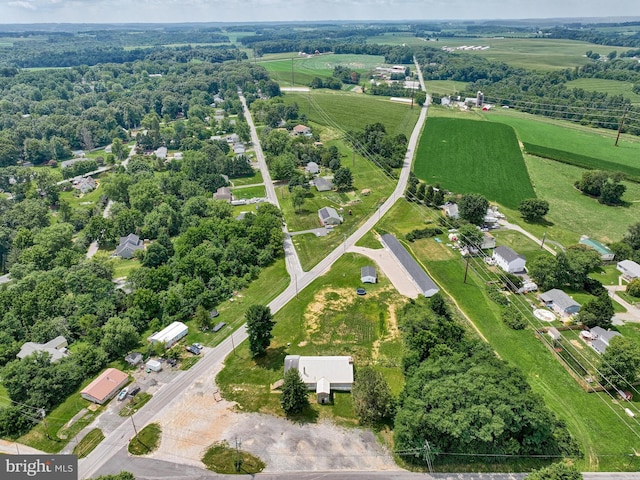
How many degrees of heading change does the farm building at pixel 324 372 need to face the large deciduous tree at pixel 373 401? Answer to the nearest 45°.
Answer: approximately 45° to its left

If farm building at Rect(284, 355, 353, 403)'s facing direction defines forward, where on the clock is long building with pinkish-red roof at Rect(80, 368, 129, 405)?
The long building with pinkish-red roof is roughly at 3 o'clock from the farm building.

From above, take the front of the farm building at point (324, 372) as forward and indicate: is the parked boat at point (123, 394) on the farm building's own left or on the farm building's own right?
on the farm building's own right

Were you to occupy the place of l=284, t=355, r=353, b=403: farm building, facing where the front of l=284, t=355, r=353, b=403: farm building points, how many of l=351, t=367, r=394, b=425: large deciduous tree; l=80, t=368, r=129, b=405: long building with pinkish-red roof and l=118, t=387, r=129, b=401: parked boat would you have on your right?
2

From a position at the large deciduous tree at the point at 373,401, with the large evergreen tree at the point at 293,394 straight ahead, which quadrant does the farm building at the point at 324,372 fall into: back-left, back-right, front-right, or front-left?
front-right

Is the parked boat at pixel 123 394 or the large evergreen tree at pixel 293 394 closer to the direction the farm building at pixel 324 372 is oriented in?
the large evergreen tree

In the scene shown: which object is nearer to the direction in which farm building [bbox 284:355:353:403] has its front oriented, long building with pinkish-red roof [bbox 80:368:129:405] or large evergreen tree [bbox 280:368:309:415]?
the large evergreen tree

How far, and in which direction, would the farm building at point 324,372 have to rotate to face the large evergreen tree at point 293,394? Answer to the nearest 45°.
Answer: approximately 45° to its right

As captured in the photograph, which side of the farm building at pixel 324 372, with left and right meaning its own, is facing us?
front

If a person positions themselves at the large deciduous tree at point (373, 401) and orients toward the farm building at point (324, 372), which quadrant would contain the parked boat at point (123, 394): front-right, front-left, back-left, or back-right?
front-left

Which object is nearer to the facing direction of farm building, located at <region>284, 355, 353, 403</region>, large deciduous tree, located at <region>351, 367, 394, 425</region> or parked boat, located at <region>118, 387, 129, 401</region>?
the large deciduous tree
